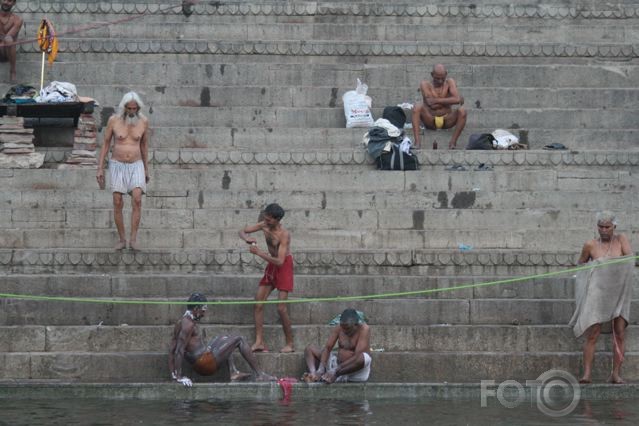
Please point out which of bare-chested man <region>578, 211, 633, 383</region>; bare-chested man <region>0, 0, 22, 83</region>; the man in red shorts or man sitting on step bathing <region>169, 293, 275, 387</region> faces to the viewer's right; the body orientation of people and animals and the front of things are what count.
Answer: the man sitting on step bathing

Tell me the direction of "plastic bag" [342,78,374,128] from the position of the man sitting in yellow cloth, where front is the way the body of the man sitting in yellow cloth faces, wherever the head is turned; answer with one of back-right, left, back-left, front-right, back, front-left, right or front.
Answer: right

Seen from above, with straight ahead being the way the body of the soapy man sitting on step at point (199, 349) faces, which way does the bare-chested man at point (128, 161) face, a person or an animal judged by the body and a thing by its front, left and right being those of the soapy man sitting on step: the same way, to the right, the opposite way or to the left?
to the right

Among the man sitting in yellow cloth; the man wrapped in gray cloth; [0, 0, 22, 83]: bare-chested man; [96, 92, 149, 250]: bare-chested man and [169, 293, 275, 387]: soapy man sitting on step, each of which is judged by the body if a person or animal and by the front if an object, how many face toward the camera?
4

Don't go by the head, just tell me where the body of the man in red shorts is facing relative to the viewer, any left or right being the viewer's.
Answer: facing the viewer and to the left of the viewer

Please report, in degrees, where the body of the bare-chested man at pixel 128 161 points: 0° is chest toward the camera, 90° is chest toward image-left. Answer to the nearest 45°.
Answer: approximately 0°

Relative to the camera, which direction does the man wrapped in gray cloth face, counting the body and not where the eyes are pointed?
toward the camera

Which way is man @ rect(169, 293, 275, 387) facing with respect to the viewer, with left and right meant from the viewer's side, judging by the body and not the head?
facing to the right of the viewer

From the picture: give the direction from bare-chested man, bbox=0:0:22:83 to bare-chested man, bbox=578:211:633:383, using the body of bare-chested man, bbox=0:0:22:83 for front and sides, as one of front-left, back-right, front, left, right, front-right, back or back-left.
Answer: front-left

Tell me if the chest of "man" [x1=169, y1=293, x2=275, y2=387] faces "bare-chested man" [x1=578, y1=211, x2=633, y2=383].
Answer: yes
